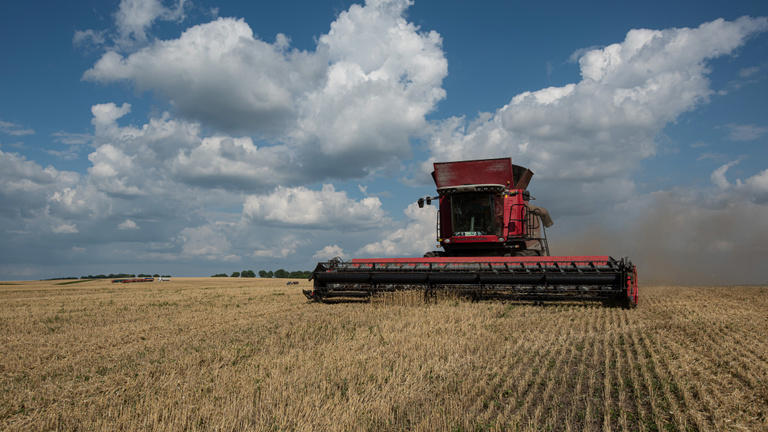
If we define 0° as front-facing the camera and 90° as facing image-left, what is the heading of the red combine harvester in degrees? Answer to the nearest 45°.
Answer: approximately 0°
